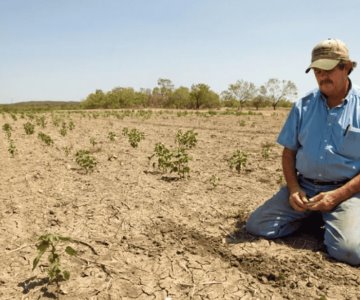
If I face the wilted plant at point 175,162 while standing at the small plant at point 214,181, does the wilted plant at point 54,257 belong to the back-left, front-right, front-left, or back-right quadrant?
back-left

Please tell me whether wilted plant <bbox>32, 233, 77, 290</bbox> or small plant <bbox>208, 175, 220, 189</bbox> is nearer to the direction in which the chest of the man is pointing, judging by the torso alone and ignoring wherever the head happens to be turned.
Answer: the wilted plant

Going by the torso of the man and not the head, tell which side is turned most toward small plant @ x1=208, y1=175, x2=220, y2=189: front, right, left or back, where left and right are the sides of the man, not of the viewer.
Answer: right

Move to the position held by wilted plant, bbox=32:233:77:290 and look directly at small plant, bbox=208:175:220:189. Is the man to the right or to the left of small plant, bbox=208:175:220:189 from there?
right

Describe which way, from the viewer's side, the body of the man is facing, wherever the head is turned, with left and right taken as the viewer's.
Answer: facing the viewer and to the left of the viewer

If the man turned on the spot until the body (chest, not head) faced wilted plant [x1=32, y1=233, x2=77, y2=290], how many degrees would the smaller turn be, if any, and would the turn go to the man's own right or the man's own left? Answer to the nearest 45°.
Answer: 0° — they already face it

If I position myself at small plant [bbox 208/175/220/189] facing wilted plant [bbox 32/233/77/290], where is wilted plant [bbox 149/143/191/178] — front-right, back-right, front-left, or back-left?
back-right

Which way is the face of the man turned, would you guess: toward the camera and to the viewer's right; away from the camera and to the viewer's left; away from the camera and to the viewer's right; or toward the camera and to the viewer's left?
toward the camera and to the viewer's left

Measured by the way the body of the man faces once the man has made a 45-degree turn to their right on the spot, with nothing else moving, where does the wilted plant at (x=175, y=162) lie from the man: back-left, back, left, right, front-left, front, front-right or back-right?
front-right
